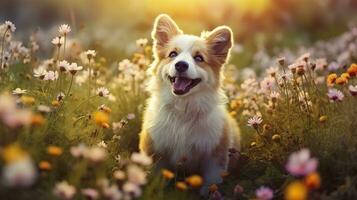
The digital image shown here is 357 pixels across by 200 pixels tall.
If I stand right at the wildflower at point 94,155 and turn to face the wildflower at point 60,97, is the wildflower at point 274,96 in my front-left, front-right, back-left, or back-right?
front-right

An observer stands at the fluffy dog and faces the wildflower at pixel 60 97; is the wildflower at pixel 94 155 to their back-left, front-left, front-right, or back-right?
front-left

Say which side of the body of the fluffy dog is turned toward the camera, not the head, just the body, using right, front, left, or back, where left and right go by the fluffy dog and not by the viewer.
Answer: front

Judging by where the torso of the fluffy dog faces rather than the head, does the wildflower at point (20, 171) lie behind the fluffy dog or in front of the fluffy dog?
in front

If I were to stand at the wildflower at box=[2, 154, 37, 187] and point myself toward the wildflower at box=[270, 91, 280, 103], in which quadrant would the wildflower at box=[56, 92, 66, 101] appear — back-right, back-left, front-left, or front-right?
front-left

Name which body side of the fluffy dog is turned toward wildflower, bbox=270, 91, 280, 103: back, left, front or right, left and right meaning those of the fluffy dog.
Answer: back
